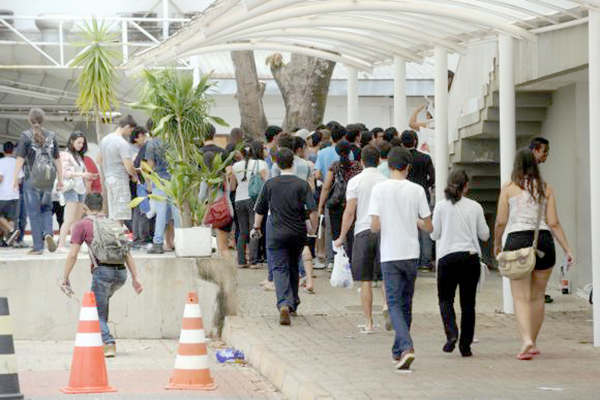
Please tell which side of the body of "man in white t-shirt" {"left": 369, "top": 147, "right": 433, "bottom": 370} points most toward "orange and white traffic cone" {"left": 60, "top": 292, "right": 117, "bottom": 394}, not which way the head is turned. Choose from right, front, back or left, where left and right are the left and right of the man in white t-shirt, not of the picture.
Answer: left

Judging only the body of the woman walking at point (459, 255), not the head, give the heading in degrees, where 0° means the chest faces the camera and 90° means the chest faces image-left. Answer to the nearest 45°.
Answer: approximately 180°

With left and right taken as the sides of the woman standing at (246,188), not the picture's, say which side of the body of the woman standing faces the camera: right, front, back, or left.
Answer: back

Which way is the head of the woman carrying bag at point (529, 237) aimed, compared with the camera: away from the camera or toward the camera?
away from the camera

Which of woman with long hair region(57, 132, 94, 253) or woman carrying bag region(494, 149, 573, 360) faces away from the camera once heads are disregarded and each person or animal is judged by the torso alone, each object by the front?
the woman carrying bag

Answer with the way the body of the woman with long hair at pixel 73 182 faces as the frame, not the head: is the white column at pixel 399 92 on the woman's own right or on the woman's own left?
on the woman's own left

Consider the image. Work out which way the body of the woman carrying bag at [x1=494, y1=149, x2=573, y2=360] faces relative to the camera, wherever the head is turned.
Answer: away from the camera

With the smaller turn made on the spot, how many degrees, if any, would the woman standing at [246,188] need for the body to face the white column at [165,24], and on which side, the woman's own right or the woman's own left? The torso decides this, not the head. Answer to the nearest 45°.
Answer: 0° — they already face it

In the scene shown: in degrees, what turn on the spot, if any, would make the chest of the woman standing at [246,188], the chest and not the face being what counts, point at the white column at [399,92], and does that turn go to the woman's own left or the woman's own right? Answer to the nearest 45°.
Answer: approximately 90° to the woman's own right

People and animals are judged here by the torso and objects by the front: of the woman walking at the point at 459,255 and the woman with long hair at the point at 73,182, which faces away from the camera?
the woman walking

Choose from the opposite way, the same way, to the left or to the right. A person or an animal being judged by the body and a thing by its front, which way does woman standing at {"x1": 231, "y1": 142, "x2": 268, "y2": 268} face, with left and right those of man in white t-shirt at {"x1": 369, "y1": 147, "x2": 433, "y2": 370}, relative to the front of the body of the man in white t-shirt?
the same way

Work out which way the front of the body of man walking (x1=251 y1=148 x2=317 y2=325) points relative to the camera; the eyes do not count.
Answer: away from the camera

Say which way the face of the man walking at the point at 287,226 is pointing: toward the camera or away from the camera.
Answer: away from the camera

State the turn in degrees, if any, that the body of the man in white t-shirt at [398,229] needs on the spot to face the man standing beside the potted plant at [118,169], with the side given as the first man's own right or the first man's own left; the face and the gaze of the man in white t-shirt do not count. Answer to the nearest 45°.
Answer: approximately 45° to the first man's own left
